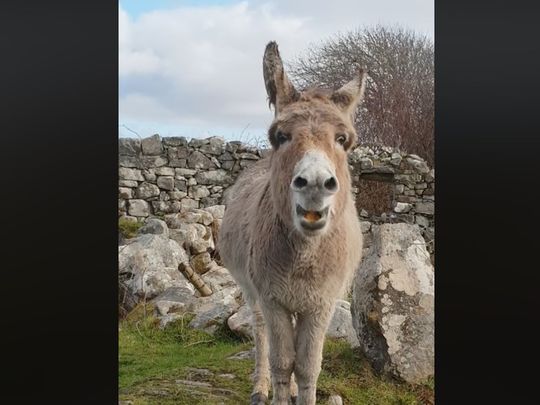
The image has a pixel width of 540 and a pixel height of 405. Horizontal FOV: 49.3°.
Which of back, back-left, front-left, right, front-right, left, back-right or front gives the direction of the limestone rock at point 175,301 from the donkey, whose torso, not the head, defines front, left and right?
back-right

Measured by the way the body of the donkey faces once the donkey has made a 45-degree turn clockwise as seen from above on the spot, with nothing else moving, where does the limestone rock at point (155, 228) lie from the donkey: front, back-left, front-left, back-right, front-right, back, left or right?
right

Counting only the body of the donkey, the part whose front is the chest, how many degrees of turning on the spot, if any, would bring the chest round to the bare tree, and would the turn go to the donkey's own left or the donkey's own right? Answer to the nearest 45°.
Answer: approximately 135° to the donkey's own left

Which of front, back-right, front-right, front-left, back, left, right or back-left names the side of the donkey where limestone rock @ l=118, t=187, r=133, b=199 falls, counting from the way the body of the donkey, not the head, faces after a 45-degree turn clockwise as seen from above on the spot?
right

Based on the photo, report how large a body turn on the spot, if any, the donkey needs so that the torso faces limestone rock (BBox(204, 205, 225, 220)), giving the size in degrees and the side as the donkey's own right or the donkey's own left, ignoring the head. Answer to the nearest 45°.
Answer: approximately 135° to the donkey's own right

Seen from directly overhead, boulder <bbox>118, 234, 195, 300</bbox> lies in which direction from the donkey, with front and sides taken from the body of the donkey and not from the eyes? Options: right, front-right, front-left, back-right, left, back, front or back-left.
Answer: back-right

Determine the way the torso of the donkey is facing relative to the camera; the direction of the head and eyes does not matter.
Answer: toward the camera

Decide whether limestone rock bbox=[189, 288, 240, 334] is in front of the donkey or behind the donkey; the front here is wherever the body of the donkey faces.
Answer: behind

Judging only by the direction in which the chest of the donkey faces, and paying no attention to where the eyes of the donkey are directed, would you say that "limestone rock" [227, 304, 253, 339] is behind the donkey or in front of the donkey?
behind

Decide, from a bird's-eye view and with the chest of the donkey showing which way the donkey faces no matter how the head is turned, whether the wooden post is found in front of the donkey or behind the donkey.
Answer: behind

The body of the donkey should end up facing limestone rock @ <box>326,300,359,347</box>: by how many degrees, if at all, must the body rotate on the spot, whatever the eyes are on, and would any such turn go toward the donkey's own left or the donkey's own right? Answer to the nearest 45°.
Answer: approximately 180°

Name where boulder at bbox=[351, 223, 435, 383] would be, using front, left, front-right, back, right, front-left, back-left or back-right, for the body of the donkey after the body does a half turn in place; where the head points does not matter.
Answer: front-right

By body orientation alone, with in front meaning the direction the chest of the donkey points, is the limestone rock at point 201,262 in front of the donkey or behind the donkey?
behind

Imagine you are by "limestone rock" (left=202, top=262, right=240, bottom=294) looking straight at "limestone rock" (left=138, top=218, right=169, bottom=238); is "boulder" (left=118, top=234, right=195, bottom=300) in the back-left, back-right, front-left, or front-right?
front-left

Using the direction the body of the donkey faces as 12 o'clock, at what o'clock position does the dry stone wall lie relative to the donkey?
The dry stone wall is roughly at 5 o'clock from the donkey.
